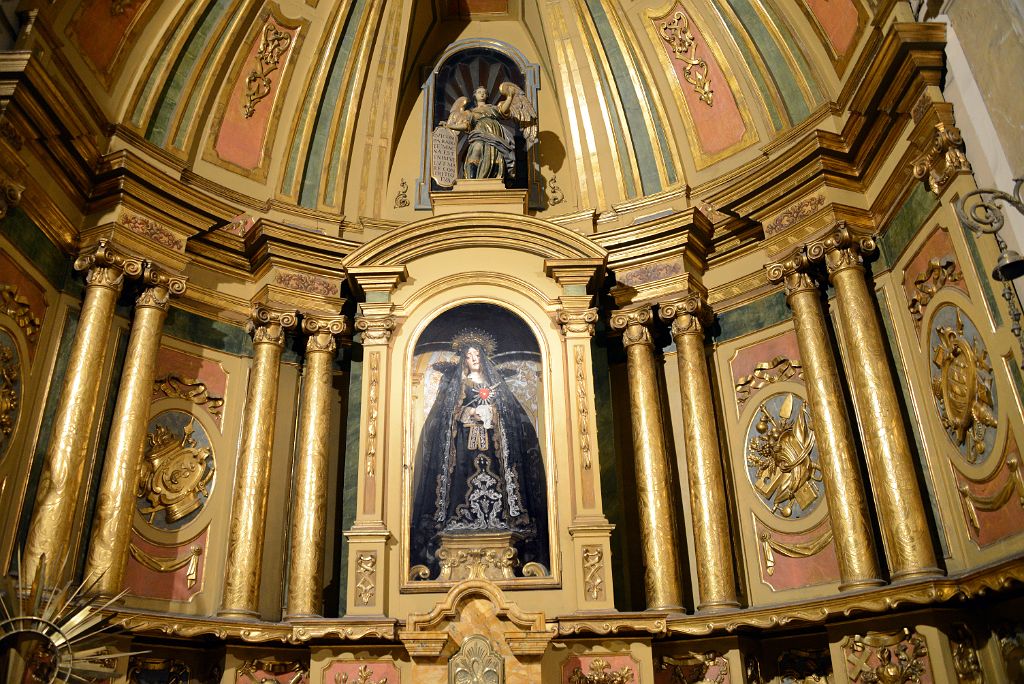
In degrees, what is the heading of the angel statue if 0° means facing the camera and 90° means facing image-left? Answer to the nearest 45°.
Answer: approximately 0°

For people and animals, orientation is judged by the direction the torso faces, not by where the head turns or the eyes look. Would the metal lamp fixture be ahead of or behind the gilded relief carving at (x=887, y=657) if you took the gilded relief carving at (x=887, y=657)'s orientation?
ahead

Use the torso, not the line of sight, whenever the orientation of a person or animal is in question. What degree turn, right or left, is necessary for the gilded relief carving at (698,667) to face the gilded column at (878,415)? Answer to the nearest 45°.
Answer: approximately 45° to its left

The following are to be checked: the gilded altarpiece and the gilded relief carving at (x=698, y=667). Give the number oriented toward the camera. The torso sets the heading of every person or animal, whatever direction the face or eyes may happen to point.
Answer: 2

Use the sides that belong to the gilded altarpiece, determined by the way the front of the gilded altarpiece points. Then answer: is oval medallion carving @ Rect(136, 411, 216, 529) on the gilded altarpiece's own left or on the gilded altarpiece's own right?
on the gilded altarpiece's own right
